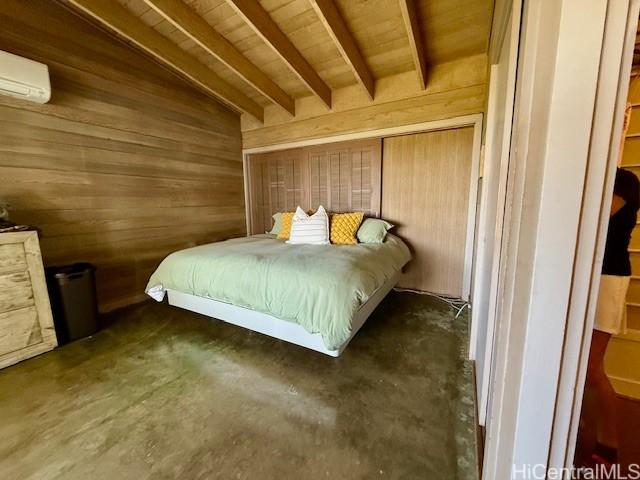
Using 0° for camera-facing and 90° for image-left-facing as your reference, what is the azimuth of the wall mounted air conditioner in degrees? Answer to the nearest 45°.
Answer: approximately 315°

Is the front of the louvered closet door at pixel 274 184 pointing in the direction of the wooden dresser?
yes

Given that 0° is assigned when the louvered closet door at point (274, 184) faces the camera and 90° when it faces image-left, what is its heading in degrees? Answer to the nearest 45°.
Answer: approximately 45°

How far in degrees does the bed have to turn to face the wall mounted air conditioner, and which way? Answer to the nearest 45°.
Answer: approximately 45° to its right

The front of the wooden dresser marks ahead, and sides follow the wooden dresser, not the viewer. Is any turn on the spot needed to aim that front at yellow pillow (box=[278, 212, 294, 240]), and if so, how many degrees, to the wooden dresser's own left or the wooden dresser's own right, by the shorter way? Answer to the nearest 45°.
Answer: approximately 45° to the wooden dresser's own left

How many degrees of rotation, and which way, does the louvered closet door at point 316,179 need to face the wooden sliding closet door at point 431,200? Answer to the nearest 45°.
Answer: approximately 90° to its left

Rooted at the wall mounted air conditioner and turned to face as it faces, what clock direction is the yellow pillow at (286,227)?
The yellow pillow is roughly at 11 o'clock from the wall mounted air conditioner.

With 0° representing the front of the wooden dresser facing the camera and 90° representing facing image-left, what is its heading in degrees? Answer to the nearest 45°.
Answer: approximately 315°
